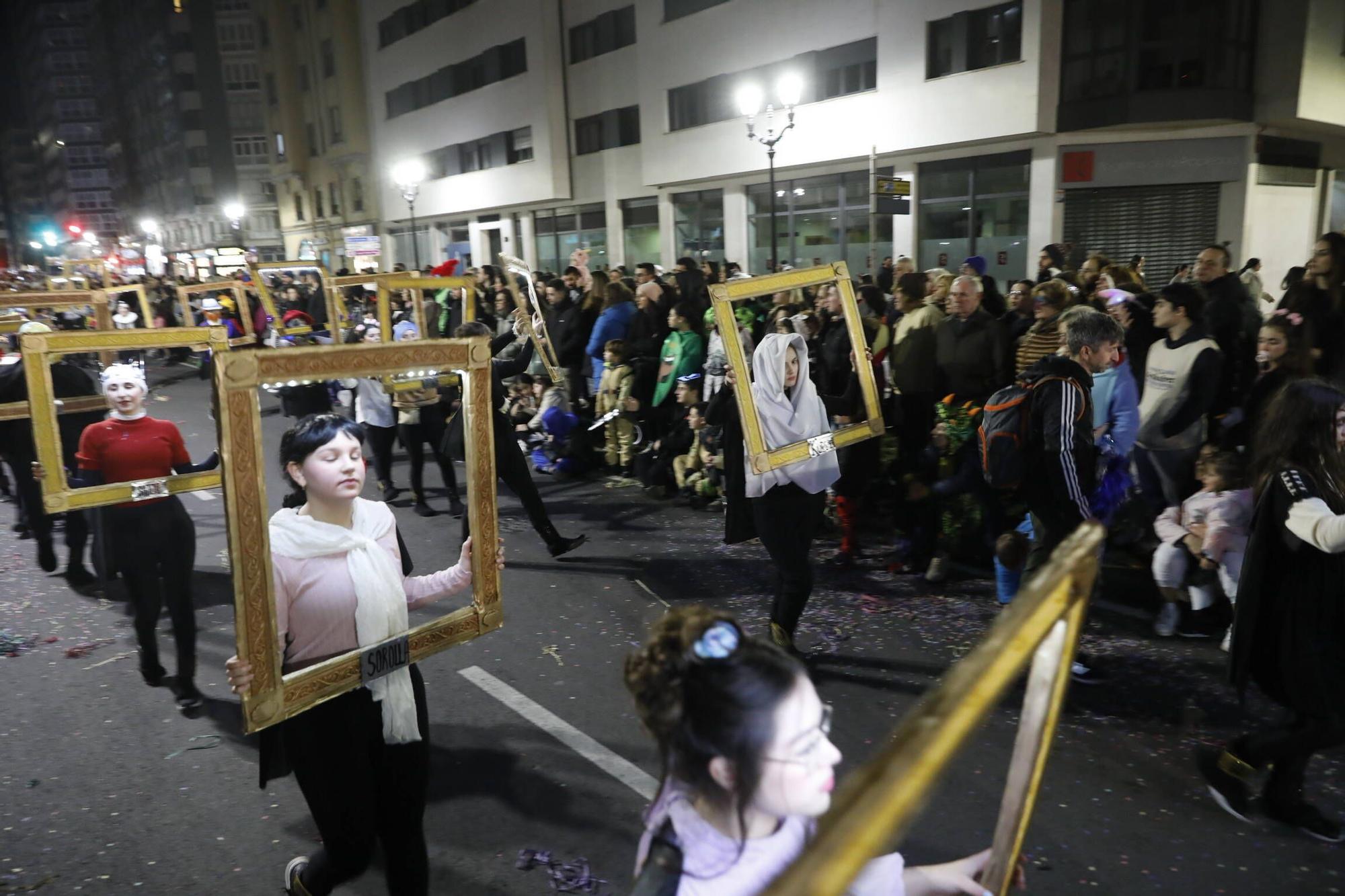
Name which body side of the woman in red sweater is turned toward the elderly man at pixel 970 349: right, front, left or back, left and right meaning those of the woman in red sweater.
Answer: left

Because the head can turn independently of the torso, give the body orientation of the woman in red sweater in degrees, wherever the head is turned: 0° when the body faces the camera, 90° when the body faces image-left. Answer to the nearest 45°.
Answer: approximately 0°

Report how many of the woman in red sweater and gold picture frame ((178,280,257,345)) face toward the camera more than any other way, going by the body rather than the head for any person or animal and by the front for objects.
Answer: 2

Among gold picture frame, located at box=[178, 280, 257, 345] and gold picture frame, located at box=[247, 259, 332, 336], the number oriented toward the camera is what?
2

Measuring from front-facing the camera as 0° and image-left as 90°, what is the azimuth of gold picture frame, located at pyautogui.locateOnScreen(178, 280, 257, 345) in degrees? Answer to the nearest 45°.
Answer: approximately 0°
